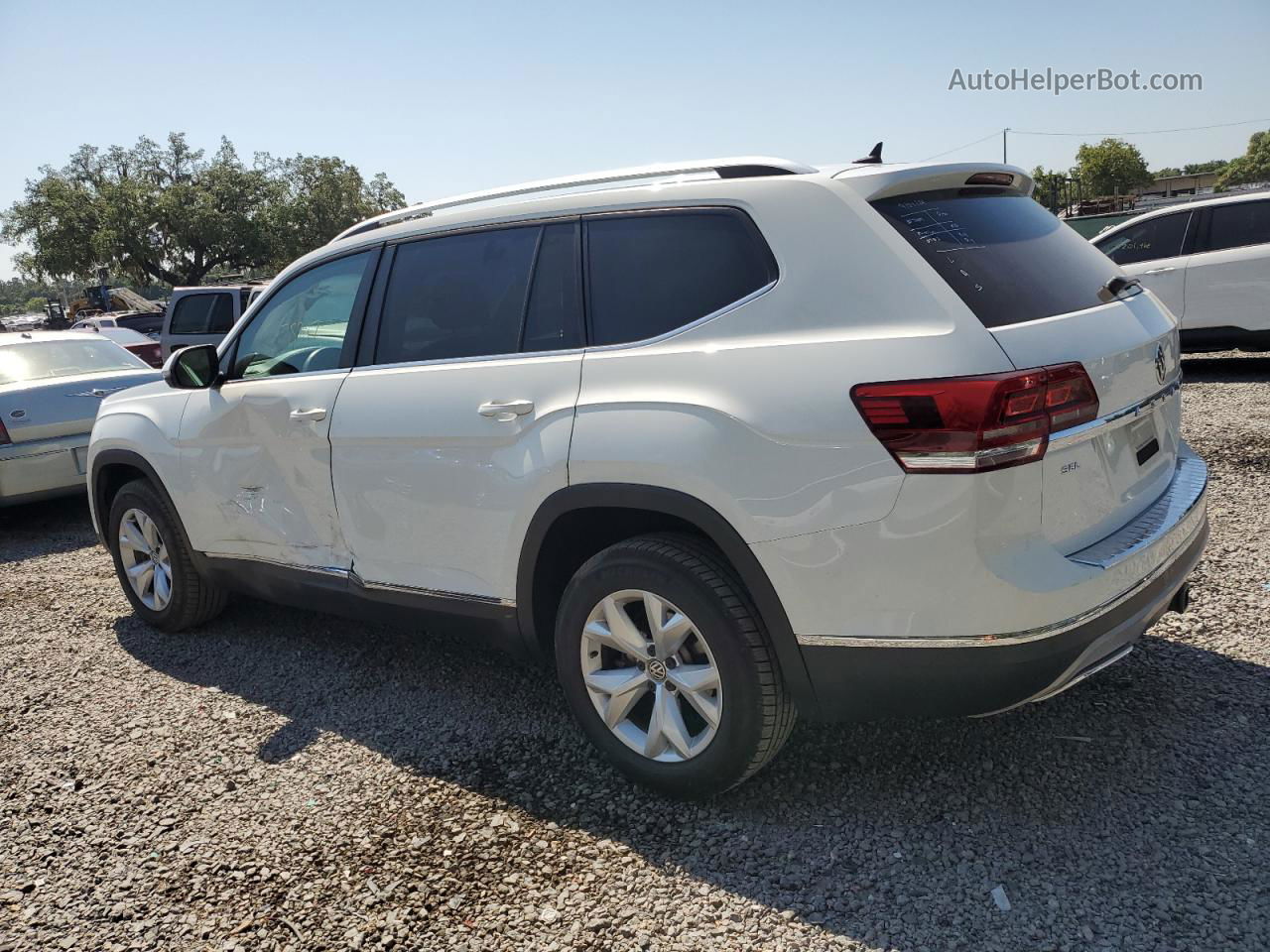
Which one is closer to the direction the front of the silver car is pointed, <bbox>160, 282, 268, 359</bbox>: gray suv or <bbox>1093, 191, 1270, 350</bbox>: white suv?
the gray suv

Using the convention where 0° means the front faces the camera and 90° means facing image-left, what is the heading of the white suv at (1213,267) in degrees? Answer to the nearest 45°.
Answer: approximately 90°

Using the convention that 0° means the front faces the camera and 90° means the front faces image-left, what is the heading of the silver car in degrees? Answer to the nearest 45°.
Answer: approximately 135°

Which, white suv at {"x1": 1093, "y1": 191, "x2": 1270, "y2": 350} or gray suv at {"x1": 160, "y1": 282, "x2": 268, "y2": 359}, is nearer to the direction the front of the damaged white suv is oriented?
the gray suv

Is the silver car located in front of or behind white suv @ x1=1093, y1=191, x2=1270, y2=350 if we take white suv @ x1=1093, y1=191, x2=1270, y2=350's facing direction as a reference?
in front

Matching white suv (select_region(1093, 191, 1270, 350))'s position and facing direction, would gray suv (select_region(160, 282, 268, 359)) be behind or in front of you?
in front

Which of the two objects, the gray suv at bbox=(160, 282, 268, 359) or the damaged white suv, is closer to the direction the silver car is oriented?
the gray suv

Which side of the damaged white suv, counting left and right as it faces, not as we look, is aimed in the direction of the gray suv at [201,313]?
front

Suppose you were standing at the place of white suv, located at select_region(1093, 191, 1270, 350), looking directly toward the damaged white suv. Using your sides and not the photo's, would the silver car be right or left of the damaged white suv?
right

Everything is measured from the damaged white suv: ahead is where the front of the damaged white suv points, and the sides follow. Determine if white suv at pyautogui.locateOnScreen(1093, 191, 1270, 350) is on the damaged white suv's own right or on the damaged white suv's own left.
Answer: on the damaged white suv's own right

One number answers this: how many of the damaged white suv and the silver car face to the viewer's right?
0

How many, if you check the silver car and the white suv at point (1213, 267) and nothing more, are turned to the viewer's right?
0
